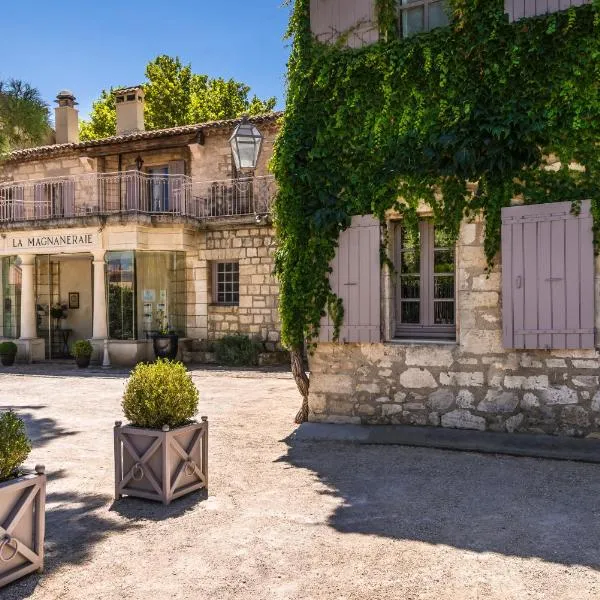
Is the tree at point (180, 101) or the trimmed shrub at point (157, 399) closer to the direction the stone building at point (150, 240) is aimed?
the trimmed shrub

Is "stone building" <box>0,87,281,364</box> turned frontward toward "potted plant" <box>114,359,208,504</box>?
yes

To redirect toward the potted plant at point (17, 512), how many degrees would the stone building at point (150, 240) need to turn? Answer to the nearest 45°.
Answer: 0° — it already faces it

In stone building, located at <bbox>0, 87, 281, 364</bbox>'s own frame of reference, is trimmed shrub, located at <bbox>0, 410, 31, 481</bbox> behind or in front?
in front

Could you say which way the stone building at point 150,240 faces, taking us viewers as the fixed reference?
facing the viewer

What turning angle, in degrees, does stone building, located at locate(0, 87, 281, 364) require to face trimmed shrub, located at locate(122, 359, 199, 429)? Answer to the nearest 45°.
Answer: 0° — it already faces it

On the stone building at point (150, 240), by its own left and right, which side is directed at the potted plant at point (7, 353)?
right

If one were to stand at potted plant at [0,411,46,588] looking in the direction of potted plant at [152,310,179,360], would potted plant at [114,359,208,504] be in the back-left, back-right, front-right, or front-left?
front-right

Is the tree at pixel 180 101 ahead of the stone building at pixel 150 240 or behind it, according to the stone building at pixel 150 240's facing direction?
behind

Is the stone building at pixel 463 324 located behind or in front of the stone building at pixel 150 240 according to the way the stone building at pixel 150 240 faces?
in front
